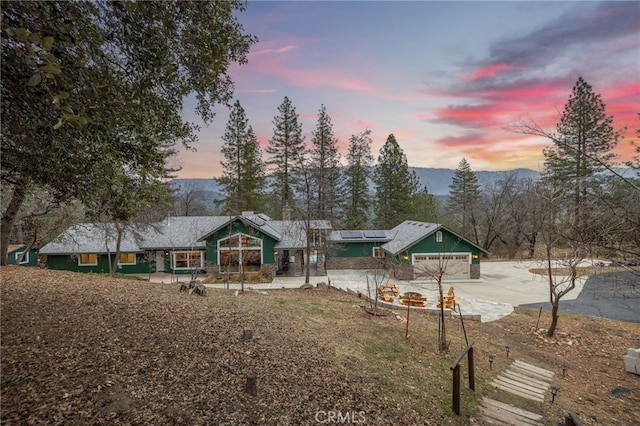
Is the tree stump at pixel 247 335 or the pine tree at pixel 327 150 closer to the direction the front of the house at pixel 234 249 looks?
the tree stump

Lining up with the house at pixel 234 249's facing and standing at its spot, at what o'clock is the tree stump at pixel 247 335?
The tree stump is roughly at 12 o'clock from the house.

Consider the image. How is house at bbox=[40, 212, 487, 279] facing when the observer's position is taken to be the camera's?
facing the viewer

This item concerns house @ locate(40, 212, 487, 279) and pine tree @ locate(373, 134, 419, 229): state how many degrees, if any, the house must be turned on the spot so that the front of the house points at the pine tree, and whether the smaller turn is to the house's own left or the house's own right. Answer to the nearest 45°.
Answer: approximately 135° to the house's own left

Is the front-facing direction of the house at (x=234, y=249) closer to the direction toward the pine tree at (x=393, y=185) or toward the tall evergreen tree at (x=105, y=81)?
the tall evergreen tree

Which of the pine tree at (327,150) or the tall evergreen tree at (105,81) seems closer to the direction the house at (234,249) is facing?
the tall evergreen tree

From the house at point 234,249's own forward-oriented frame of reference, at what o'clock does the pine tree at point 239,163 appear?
The pine tree is roughly at 6 o'clock from the house.

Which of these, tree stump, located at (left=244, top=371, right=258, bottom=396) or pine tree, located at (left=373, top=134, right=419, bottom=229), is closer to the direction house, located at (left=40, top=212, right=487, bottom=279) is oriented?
the tree stump

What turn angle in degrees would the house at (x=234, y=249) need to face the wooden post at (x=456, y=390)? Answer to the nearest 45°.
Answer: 0° — it already faces it

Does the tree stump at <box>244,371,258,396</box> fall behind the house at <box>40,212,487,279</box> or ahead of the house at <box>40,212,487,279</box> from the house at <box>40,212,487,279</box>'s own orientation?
ahead
